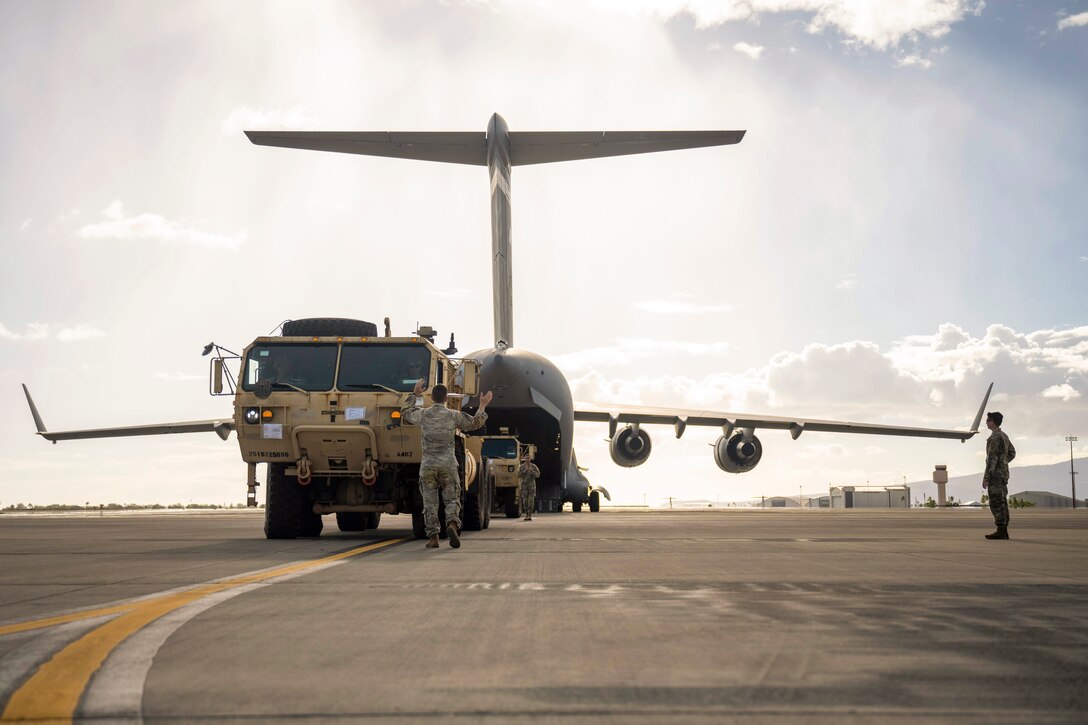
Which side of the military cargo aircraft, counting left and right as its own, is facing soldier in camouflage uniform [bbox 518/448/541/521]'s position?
back

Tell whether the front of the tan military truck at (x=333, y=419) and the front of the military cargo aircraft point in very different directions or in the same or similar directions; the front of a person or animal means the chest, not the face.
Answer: very different directions

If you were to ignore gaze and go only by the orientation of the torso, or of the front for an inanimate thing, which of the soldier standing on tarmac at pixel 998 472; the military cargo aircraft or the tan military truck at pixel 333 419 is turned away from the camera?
the military cargo aircraft

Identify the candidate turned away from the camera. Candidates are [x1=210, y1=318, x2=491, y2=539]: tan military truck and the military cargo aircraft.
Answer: the military cargo aircraft

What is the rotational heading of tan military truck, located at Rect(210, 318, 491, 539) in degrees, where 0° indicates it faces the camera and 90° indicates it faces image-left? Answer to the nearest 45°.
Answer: approximately 0°

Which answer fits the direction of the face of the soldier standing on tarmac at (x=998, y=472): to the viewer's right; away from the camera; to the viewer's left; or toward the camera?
to the viewer's left

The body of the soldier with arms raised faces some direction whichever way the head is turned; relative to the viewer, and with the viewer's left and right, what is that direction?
facing away from the viewer

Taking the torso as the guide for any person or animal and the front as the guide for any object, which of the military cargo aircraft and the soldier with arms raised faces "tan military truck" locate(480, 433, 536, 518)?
the soldier with arms raised

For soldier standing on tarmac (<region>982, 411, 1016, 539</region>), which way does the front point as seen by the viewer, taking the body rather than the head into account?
to the viewer's left

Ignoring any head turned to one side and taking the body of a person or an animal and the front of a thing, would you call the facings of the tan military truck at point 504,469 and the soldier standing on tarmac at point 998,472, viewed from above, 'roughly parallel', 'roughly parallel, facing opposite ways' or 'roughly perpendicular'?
roughly perpendicular

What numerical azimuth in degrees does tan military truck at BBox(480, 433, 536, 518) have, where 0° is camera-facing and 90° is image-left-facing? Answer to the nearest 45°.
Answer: approximately 0°

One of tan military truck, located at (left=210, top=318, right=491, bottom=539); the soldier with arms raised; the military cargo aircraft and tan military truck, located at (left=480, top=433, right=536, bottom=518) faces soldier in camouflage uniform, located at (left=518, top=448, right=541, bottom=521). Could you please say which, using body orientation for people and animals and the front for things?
the soldier with arms raised

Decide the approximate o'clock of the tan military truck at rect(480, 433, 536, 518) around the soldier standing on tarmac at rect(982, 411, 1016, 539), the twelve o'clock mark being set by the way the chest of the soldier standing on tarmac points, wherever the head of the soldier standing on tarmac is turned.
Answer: The tan military truck is roughly at 1 o'clock from the soldier standing on tarmac.

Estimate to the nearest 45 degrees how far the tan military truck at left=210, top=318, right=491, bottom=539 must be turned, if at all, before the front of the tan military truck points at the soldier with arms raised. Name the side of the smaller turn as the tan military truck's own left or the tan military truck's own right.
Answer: approximately 45° to the tan military truck's own left

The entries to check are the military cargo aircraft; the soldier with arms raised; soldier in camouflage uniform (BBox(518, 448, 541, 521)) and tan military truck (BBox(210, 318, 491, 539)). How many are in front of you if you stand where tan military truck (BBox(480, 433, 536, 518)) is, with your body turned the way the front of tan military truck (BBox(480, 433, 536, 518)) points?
2

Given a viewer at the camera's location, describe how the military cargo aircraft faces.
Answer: facing away from the viewer
